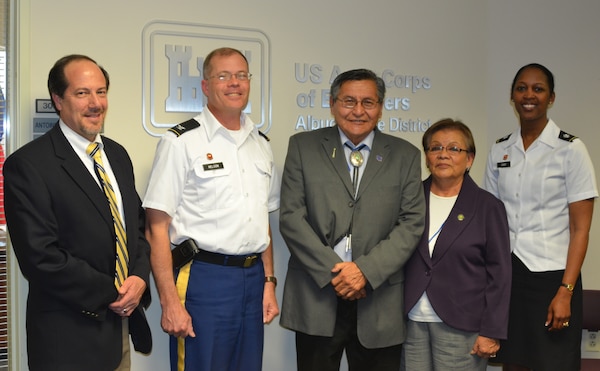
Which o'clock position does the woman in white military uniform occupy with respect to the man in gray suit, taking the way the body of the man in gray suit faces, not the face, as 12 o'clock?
The woman in white military uniform is roughly at 8 o'clock from the man in gray suit.

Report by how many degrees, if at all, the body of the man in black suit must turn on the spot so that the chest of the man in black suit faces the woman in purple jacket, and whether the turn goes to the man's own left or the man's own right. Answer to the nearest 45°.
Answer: approximately 45° to the man's own left

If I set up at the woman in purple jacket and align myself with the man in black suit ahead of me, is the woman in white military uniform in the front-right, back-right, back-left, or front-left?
back-right

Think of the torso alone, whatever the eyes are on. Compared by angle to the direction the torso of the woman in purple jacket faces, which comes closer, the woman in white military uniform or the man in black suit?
the man in black suit
